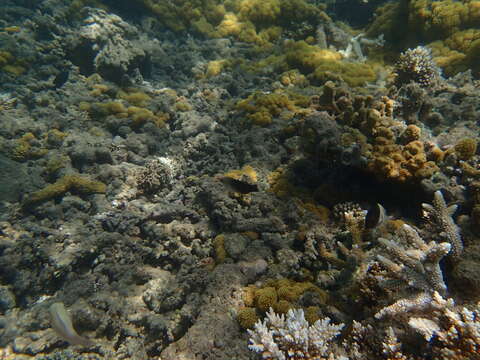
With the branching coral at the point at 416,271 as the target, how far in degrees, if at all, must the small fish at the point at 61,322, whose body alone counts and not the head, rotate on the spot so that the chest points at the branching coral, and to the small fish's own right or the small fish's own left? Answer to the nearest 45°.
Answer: approximately 135° to the small fish's own right

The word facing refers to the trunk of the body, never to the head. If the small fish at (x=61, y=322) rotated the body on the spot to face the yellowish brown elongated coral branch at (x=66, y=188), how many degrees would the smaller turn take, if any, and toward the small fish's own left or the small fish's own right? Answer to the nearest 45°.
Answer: approximately 45° to the small fish's own right

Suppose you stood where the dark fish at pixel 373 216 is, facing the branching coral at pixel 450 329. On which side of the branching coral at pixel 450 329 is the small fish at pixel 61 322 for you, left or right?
right

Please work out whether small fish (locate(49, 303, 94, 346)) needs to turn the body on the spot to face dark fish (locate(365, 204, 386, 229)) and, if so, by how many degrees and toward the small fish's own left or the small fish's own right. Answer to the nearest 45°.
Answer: approximately 135° to the small fish's own right

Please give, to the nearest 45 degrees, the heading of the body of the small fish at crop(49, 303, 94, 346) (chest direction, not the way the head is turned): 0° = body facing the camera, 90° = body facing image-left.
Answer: approximately 135°

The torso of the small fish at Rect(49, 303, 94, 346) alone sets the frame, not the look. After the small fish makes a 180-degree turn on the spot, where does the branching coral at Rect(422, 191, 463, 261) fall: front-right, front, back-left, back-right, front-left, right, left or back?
front-left

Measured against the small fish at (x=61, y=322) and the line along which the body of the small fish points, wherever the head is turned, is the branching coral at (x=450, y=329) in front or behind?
behind
